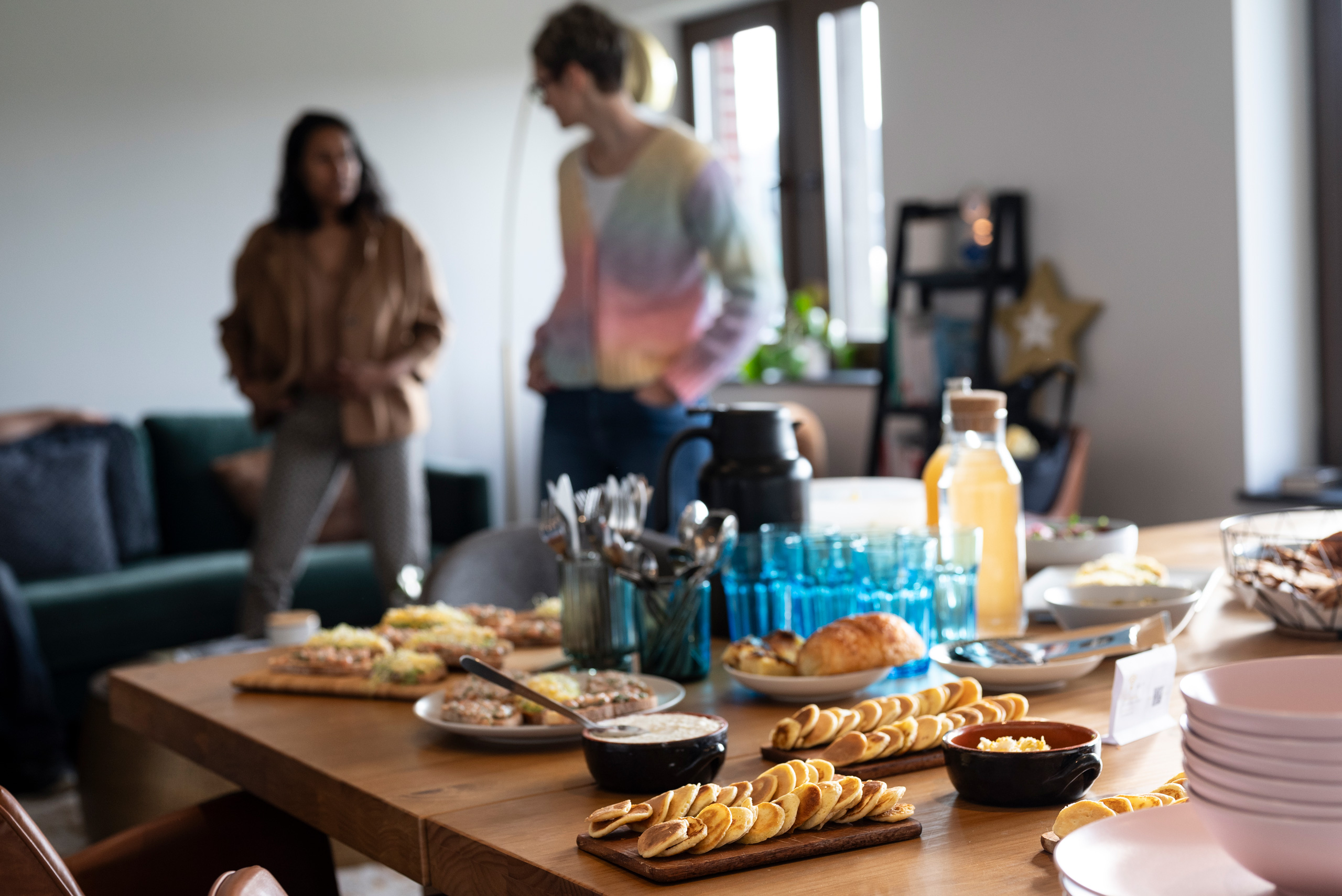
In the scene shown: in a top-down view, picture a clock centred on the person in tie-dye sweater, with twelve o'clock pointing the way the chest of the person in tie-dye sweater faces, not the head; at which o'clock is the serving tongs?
The serving tongs is roughly at 10 o'clock from the person in tie-dye sweater.

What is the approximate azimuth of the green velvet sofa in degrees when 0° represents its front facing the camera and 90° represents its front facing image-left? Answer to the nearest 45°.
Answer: approximately 315°

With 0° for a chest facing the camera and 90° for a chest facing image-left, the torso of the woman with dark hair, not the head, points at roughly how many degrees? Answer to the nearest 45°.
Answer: approximately 0°

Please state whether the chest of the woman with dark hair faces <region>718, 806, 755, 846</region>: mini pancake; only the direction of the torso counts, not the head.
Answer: yes

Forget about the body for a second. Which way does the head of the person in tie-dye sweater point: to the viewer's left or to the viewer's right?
to the viewer's left

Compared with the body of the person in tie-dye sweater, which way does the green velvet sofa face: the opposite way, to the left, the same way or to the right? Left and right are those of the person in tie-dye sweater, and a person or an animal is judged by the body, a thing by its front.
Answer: to the left

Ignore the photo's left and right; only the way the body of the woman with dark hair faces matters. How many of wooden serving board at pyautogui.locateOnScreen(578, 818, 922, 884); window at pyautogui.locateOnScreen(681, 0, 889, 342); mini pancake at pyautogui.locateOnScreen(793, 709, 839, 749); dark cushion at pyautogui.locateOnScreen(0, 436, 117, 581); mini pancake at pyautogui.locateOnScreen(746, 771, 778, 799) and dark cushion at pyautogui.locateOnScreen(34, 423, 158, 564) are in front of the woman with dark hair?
3
